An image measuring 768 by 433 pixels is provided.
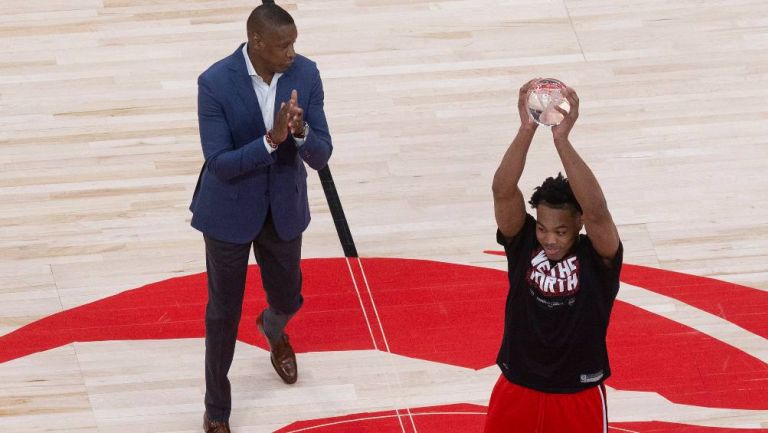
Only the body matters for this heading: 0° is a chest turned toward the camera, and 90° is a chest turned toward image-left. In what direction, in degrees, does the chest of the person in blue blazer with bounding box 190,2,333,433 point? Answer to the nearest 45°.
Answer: approximately 315°

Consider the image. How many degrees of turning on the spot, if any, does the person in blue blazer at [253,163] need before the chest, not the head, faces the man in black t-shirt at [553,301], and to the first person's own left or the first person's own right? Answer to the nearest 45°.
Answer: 0° — they already face them
